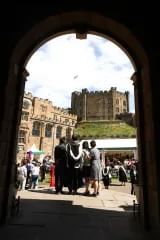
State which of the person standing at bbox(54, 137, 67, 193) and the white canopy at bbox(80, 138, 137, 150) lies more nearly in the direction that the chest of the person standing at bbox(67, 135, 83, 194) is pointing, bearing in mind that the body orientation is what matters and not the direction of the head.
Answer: the white canopy

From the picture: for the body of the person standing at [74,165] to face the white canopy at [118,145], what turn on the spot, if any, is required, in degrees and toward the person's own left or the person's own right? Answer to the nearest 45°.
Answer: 0° — they already face it

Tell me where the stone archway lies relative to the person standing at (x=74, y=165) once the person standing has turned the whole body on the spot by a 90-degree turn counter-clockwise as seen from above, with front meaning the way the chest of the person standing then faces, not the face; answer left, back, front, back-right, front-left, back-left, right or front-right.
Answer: left

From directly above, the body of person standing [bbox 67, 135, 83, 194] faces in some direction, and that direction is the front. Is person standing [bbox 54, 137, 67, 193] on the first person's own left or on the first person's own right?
on the first person's own left

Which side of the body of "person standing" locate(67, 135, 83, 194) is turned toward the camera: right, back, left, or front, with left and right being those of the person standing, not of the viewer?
back
